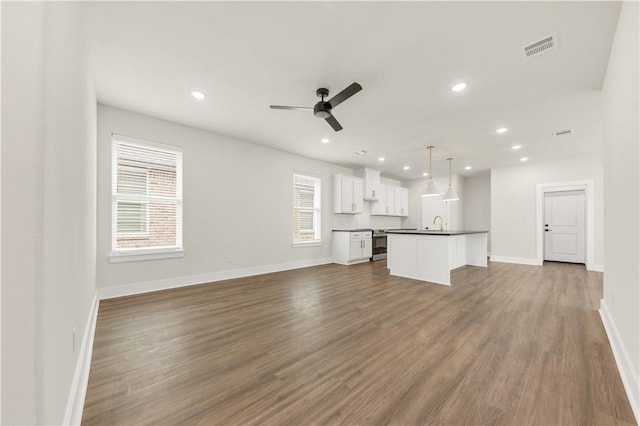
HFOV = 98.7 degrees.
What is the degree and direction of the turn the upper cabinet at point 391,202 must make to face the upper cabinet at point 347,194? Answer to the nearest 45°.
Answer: approximately 90° to its right

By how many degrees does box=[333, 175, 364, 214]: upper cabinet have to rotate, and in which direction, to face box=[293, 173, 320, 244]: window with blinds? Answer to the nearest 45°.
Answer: approximately 90° to its right

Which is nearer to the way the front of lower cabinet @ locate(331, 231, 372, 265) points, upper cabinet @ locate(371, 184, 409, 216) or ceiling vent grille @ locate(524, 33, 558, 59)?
the ceiling vent grille

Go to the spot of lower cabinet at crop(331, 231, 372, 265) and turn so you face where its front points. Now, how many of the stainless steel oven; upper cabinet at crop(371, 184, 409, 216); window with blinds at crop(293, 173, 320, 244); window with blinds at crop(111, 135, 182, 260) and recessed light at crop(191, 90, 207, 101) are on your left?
2

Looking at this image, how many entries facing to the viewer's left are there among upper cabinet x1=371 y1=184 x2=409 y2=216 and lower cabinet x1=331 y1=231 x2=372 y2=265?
0

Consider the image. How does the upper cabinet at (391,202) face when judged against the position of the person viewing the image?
facing the viewer and to the right of the viewer

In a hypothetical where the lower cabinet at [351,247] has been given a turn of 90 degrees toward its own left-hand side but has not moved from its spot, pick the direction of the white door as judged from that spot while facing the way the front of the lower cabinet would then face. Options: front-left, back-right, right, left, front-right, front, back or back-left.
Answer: front-right

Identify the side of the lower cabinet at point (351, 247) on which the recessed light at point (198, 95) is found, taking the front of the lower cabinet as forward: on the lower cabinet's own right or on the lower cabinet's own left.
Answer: on the lower cabinet's own right

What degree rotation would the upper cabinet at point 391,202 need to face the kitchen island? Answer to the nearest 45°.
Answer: approximately 45° to its right

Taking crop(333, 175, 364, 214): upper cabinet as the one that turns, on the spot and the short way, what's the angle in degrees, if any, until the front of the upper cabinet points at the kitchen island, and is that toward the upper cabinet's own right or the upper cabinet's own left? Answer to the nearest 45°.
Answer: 0° — it already faces it

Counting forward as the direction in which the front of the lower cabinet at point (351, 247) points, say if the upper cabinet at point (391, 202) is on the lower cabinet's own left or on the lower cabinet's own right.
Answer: on the lower cabinet's own left

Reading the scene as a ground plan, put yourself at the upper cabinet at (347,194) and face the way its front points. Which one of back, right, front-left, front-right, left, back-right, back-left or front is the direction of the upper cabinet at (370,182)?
left
